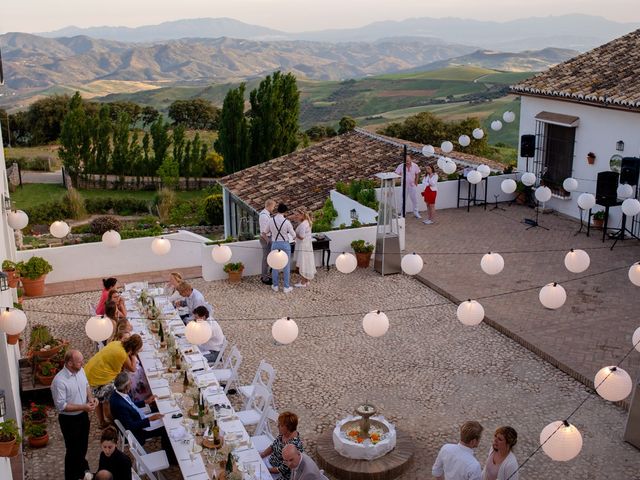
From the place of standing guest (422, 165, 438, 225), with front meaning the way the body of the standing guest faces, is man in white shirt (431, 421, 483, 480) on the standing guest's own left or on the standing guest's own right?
on the standing guest's own left

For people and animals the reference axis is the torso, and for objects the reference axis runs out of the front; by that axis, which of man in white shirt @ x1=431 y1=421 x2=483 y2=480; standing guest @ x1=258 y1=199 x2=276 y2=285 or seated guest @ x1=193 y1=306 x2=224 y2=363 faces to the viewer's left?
the seated guest

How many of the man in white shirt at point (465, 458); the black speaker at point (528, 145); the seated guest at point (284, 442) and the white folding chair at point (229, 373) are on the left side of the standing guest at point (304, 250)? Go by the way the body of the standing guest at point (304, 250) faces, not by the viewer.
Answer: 3

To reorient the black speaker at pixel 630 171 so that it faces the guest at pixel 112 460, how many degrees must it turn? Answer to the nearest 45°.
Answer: approximately 45° to its left

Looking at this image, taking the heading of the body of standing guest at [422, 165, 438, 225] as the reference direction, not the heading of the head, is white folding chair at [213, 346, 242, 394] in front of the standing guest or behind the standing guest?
in front

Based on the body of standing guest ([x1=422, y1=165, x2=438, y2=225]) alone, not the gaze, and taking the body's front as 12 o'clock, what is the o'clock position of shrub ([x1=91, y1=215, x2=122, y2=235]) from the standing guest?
The shrub is roughly at 2 o'clock from the standing guest.

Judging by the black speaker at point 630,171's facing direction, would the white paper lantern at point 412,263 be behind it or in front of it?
in front

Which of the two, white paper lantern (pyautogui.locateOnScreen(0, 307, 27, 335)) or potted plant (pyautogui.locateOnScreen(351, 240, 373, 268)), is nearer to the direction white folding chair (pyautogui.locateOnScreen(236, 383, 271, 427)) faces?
the white paper lantern

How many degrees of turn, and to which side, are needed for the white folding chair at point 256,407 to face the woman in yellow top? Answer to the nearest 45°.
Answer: approximately 45° to its right

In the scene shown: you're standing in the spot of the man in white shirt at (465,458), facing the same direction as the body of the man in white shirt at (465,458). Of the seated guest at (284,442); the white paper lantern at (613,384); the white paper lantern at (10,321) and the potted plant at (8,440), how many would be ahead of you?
1

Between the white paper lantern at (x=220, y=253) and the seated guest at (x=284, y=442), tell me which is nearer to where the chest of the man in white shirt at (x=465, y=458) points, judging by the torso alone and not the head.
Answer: the white paper lantern

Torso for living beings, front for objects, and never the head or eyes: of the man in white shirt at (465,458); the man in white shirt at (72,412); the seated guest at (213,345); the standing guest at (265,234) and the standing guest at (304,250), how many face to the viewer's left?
2
